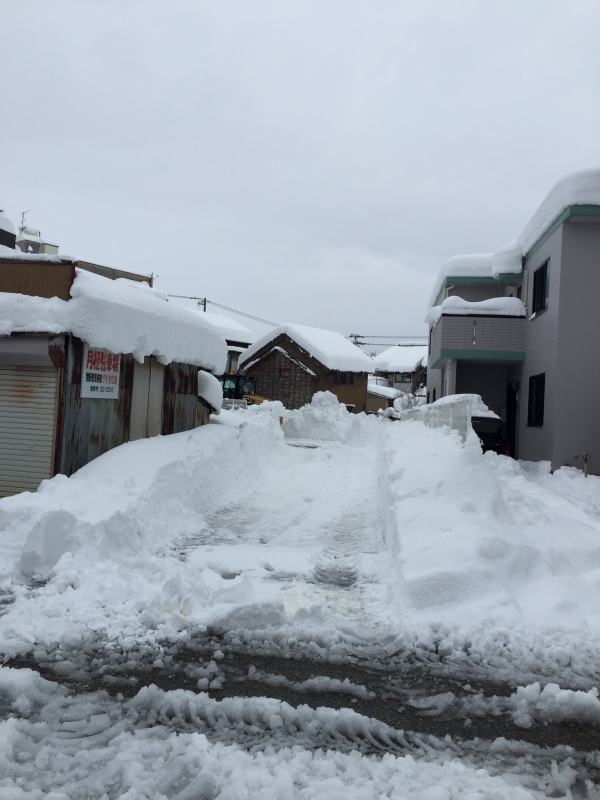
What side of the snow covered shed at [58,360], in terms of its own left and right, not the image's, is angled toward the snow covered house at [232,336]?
back

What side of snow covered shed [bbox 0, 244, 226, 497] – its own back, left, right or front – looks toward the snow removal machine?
back

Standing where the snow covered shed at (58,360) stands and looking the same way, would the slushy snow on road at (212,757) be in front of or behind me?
in front

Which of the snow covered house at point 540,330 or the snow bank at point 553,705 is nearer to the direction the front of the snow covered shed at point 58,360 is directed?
the snow bank

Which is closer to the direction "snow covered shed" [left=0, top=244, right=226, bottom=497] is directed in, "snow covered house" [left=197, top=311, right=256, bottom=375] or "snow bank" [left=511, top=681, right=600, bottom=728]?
the snow bank
